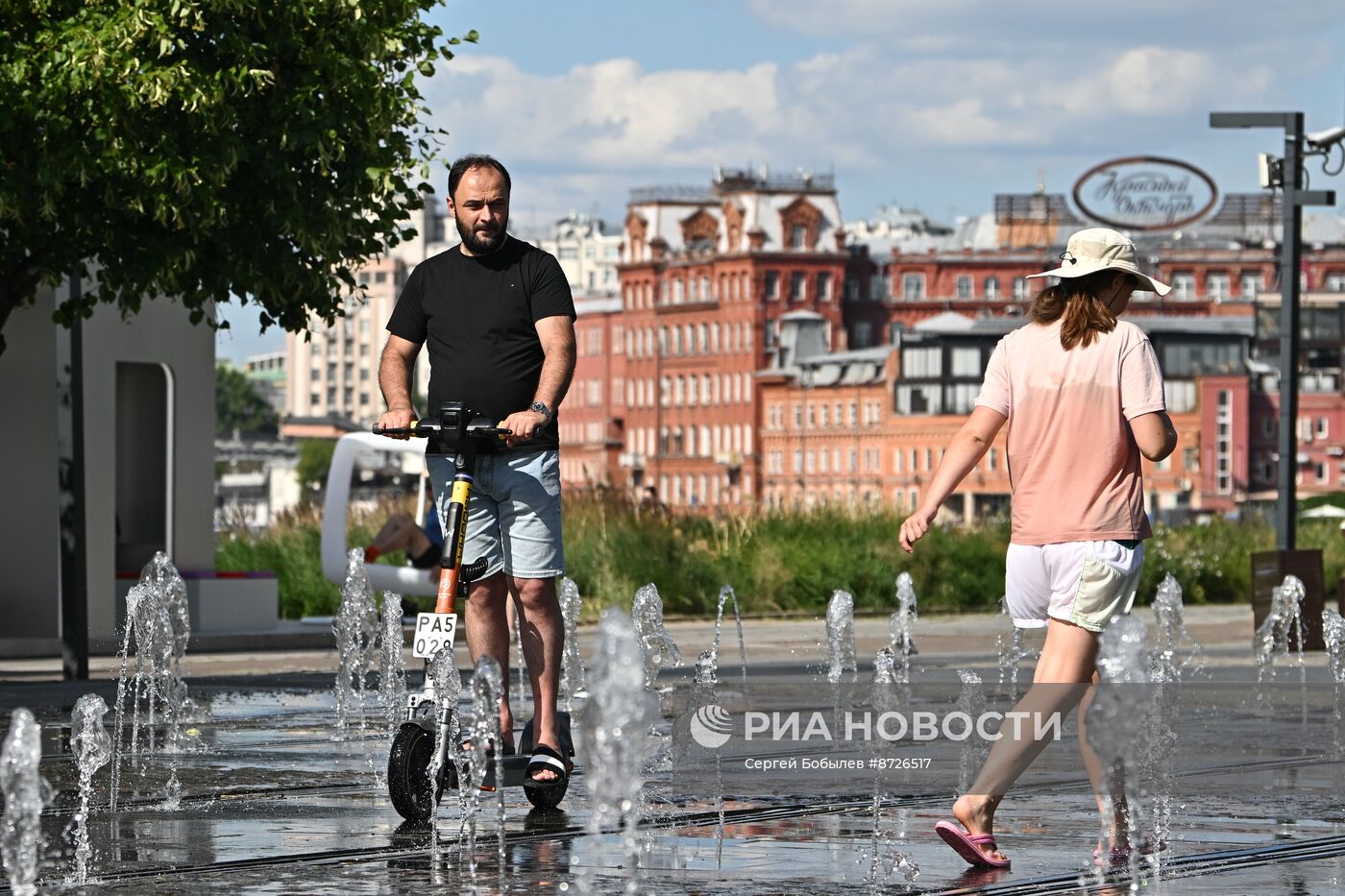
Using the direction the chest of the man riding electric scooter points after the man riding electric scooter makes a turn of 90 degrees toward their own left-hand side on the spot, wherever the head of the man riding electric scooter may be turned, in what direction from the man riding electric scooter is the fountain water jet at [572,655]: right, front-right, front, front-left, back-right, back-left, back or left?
left

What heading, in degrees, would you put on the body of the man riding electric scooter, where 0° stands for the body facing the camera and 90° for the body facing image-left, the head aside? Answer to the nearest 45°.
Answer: approximately 0°

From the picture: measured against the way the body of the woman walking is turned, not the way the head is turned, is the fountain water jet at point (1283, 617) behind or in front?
in front

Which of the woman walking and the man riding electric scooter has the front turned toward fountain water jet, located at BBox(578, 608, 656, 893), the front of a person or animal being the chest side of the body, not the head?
the man riding electric scooter

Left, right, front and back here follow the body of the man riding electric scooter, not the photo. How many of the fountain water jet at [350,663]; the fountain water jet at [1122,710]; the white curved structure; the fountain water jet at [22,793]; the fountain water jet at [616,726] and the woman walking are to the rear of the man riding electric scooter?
2

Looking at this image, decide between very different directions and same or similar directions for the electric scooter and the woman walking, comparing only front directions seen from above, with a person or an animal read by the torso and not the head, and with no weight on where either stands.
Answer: very different directions

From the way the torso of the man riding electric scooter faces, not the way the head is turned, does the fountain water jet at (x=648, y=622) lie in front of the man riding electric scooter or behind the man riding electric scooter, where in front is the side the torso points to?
behind

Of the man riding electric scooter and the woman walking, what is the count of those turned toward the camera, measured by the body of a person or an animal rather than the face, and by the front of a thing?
1

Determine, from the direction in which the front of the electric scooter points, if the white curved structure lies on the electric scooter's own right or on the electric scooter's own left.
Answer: on the electric scooter's own right

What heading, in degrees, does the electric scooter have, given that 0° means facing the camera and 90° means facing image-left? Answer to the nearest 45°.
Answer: approximately 45°

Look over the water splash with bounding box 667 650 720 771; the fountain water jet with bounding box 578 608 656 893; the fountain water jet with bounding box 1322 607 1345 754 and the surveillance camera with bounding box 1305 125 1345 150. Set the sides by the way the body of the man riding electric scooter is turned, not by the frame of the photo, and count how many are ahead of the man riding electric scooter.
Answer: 1
